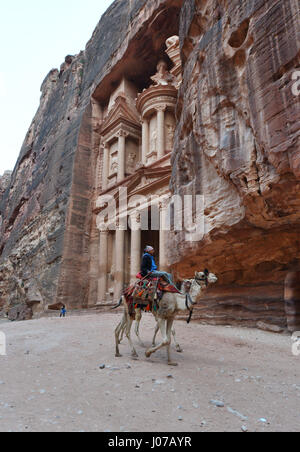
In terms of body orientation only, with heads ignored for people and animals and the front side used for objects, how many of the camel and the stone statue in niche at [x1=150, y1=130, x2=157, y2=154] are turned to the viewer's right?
1

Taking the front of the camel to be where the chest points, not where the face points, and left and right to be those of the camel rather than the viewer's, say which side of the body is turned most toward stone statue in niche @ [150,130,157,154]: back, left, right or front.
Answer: left

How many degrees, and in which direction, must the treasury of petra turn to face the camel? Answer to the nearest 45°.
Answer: approximately 45° to its left

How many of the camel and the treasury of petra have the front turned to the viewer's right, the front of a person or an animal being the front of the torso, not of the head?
1

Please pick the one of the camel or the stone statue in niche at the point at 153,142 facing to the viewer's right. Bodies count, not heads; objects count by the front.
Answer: the camel

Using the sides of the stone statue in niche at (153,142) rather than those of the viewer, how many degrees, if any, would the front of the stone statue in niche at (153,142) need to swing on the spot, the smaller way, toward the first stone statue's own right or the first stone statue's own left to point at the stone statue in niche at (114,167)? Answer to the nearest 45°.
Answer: approximately 90° to the first stone statue's own right

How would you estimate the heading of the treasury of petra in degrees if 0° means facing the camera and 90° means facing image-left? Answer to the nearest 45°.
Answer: approximately 45°

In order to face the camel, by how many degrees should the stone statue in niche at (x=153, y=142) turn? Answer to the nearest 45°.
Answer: approximately 45° to its left

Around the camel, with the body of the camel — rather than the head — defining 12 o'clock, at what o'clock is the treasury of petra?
The treasury of petra is roughly at 9 o'clock from the camel.

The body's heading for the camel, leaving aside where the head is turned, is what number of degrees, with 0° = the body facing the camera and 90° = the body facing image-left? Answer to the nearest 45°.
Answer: approximately 270°
